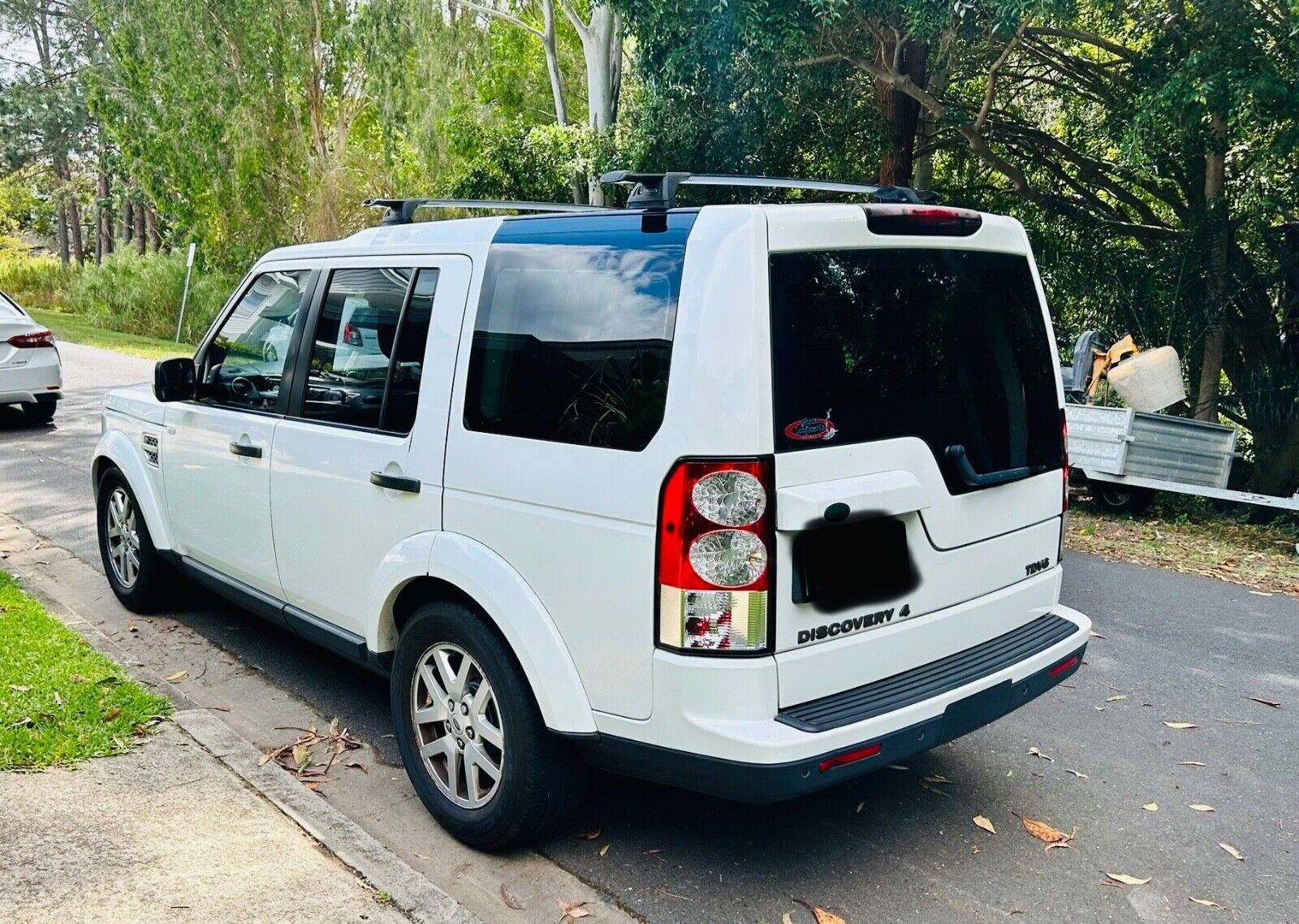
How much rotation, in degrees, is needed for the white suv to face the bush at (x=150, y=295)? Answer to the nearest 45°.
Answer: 0° — it already faces it

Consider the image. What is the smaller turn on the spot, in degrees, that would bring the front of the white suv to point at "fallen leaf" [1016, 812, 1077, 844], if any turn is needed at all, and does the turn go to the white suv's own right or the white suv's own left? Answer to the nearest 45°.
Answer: approximately 135° to the white suv's own right

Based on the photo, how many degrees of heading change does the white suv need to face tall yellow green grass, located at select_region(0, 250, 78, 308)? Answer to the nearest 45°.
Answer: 0° — it already faces it

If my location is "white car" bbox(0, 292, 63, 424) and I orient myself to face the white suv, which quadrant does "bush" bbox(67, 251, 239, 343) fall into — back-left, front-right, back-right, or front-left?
back-left

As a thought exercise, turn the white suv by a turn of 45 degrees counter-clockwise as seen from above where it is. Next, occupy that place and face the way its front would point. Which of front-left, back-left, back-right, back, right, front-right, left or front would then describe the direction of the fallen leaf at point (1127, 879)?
back

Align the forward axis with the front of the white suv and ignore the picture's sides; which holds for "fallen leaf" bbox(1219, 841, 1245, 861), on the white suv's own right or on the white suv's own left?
on the white suv's own right

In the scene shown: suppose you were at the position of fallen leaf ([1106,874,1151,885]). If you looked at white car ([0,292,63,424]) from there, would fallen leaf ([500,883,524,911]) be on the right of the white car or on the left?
left

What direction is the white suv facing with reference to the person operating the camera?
facing away from the viewer and to the left of the viewer

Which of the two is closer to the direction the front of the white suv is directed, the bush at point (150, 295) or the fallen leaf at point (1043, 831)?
the bush

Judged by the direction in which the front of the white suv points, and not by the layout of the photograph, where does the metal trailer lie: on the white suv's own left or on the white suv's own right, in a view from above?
on the white suv's own right
